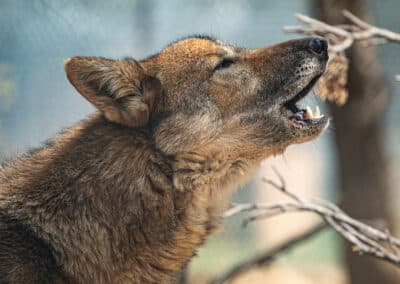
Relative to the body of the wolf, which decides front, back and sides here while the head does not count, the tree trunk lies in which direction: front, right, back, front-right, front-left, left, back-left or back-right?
front-left

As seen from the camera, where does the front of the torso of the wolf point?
to the viewer's right
